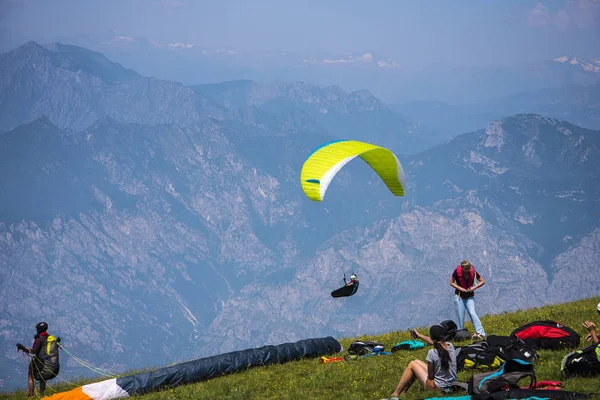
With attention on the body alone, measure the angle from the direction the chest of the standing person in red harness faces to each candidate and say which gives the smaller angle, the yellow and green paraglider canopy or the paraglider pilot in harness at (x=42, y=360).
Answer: the paraglider pilot in harness

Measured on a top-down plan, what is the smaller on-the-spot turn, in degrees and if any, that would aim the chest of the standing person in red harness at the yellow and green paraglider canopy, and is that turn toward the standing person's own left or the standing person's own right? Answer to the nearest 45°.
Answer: approximately 135° to the standing person's own right

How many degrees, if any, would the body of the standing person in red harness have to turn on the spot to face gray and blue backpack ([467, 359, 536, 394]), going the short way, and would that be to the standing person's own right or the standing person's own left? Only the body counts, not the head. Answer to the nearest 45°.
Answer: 0° — they already face it

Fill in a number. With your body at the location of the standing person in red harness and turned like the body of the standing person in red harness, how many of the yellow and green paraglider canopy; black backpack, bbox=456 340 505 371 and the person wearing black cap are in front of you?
2

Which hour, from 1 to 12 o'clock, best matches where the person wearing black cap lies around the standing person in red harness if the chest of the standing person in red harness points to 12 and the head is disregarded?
The person wearing black cap is roughly at 12 o'clock from the standing person in red harness.

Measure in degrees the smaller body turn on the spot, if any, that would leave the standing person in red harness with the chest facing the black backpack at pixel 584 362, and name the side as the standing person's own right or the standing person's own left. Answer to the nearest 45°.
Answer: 0° — they already face it

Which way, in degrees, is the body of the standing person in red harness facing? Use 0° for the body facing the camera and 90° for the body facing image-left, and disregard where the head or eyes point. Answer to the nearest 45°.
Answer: approximately 0°

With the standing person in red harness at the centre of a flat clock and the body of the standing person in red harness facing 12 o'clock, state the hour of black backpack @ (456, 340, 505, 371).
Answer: The black backpack is roughly at 12 o'clock from the standing person in red harness.

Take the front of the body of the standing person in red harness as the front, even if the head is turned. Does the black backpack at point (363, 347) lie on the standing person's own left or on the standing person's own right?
on the standing person's own right

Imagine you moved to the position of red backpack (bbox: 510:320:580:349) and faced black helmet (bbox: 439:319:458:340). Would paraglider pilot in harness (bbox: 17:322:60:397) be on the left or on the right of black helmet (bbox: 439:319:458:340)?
left
